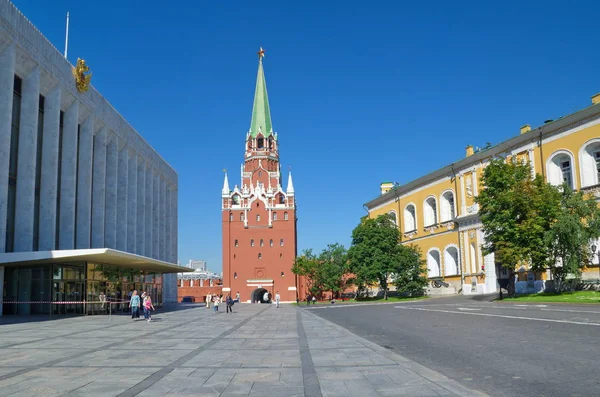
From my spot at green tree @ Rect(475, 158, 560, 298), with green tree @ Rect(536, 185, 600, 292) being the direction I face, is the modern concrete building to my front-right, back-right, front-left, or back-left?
back-right

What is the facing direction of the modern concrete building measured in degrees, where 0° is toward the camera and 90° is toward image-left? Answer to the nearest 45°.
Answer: approximately 315°

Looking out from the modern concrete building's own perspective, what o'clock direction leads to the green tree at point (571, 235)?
The green tree is roughly at 11 o'clock from the modern concrete building.

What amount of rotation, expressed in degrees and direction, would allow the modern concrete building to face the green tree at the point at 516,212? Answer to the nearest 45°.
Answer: approximately 45° to its left
